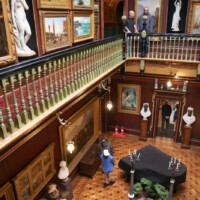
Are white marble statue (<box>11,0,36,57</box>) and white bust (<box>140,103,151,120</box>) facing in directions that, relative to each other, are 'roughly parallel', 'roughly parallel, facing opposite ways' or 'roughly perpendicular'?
roughly perpendicular

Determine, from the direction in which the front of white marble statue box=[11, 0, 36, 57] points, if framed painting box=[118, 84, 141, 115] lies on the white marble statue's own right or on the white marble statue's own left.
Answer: on the white marble statue's own left

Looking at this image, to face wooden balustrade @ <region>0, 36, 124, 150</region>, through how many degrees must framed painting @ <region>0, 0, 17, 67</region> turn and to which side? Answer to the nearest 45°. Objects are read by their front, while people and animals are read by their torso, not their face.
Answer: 0° — it already faces it

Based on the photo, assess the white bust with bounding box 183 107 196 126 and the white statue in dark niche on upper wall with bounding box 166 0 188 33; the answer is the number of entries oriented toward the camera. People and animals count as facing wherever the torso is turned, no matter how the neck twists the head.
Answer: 2

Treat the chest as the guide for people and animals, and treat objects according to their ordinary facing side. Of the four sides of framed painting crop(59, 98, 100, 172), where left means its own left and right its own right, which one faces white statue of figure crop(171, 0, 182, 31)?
left

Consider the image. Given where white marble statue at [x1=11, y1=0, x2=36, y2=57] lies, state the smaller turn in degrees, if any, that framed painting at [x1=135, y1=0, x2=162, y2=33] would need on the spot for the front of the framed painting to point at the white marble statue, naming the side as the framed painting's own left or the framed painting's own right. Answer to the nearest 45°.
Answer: approximately 45° to the framed painting's own right

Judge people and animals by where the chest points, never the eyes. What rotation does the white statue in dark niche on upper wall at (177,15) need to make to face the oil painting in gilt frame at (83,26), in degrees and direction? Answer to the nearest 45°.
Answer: approximately 45° to its right
